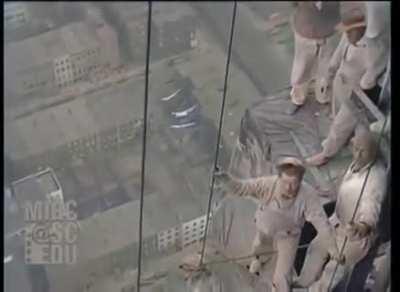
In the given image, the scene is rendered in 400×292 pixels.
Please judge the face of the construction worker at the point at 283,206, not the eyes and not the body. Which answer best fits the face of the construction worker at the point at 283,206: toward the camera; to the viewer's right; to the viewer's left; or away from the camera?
toward the camera

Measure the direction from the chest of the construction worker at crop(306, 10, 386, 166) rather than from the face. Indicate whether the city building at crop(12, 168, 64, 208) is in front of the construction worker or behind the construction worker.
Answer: in front

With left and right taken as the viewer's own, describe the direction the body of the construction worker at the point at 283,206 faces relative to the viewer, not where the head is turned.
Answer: facing the viewer

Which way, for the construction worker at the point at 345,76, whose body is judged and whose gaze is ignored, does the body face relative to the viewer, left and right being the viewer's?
facing the viewer and to the left of the viewer

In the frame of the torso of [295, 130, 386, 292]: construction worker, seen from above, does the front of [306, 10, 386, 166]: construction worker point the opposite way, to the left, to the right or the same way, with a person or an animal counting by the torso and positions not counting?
the same way
